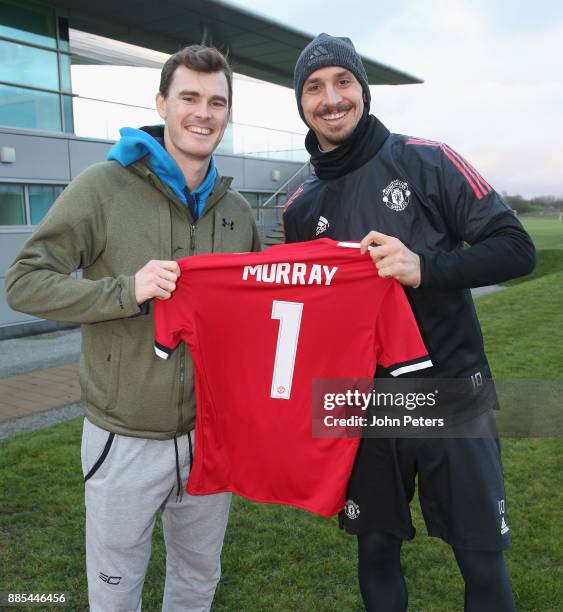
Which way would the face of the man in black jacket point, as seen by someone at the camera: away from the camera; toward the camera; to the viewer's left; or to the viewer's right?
toward the camera

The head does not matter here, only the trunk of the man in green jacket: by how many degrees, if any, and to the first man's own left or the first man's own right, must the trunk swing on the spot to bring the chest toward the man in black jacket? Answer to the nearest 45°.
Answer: approximately 45° to the first man's own left
